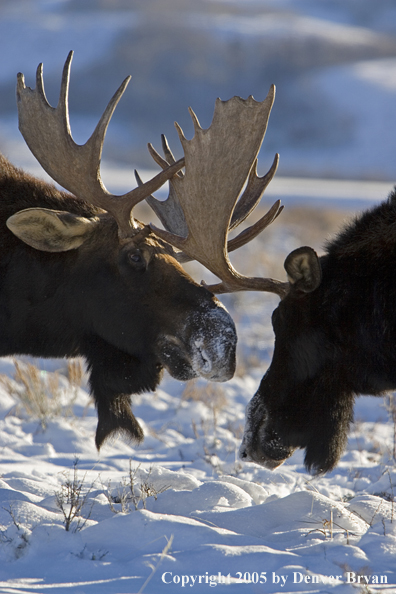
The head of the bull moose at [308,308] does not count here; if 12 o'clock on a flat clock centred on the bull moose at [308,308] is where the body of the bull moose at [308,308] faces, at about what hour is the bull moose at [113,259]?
the bull moose at [113,259] is roughly at 12 o'clock from the bull moose at [308,308].

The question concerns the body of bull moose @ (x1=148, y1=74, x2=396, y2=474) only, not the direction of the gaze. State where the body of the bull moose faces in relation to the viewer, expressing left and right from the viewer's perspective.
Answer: facing to the left of the viewer
